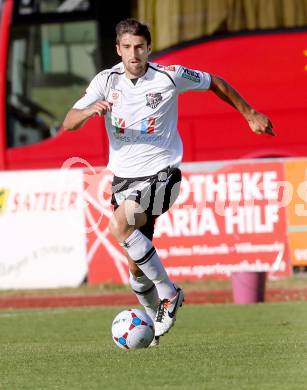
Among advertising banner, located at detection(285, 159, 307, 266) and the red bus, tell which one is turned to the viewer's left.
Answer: the red bus

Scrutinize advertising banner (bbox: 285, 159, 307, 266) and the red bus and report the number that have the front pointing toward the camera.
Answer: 1

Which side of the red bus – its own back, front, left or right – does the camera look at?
left

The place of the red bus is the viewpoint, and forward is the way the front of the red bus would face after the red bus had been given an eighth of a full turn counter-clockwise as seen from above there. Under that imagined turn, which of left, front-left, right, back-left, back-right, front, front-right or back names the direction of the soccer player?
front-left

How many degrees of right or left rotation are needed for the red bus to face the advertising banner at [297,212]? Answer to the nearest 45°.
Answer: approximately 135° to its left

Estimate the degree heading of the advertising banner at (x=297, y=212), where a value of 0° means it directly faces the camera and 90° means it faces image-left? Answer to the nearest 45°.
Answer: approximately 0°

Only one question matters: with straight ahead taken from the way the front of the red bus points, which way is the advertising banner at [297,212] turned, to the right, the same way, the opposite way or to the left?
to the left

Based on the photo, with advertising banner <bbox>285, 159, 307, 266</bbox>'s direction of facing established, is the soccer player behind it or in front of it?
in front

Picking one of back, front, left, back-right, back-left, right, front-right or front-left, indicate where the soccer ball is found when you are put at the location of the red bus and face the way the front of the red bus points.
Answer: left
